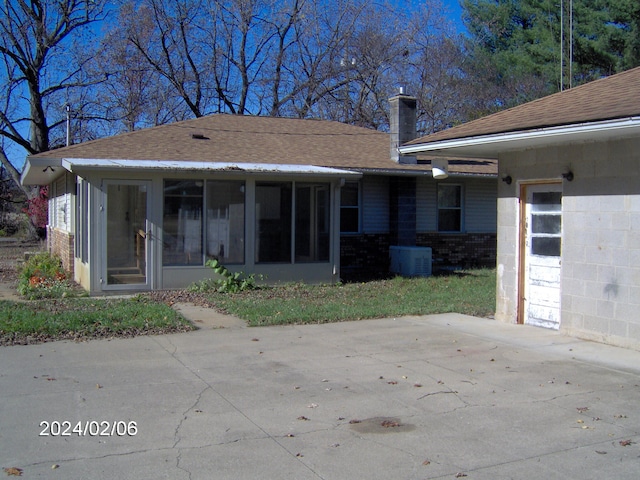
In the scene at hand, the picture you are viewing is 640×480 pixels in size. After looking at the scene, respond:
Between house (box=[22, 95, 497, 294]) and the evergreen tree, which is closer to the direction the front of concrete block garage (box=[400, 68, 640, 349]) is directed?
the house

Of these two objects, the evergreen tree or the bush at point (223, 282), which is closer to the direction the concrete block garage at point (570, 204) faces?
the bush

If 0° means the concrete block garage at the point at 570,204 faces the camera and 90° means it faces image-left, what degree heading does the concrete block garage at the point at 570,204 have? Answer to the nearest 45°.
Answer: approximately 45°

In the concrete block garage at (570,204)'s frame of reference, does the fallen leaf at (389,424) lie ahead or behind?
ahead

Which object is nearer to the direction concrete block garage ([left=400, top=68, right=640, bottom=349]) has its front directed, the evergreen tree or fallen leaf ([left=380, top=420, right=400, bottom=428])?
the fallen leaf

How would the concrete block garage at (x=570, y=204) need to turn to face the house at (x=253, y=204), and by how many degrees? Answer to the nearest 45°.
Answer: approximately 90° to its right

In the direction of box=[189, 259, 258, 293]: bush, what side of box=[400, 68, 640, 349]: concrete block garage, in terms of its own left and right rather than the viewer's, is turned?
right

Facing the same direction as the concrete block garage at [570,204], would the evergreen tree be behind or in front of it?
behind
